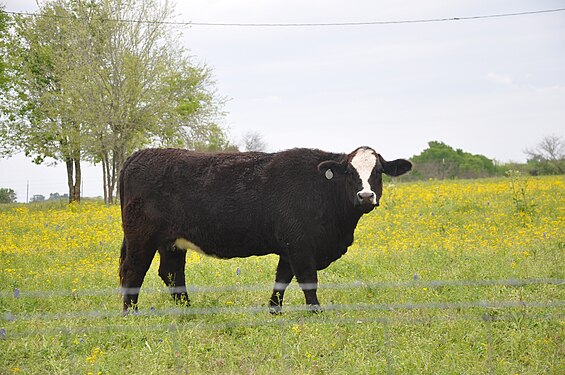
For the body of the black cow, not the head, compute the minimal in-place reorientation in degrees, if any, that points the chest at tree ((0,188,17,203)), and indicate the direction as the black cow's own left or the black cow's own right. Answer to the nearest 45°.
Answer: approximately 135° to the black cow's own left

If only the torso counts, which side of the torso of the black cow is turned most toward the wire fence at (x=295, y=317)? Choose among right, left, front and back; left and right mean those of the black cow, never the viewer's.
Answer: right

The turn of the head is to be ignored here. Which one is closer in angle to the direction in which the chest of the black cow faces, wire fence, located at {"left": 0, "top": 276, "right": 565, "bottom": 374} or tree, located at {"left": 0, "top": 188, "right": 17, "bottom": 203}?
the wire fence

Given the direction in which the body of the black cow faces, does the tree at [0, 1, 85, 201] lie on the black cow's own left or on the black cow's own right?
on the black cow's own left

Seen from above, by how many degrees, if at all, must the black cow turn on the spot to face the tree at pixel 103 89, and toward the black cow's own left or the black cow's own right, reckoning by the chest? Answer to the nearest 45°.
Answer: approximately 90° to the black cow's own left

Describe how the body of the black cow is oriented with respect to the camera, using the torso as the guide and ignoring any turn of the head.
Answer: to the viewer's right
